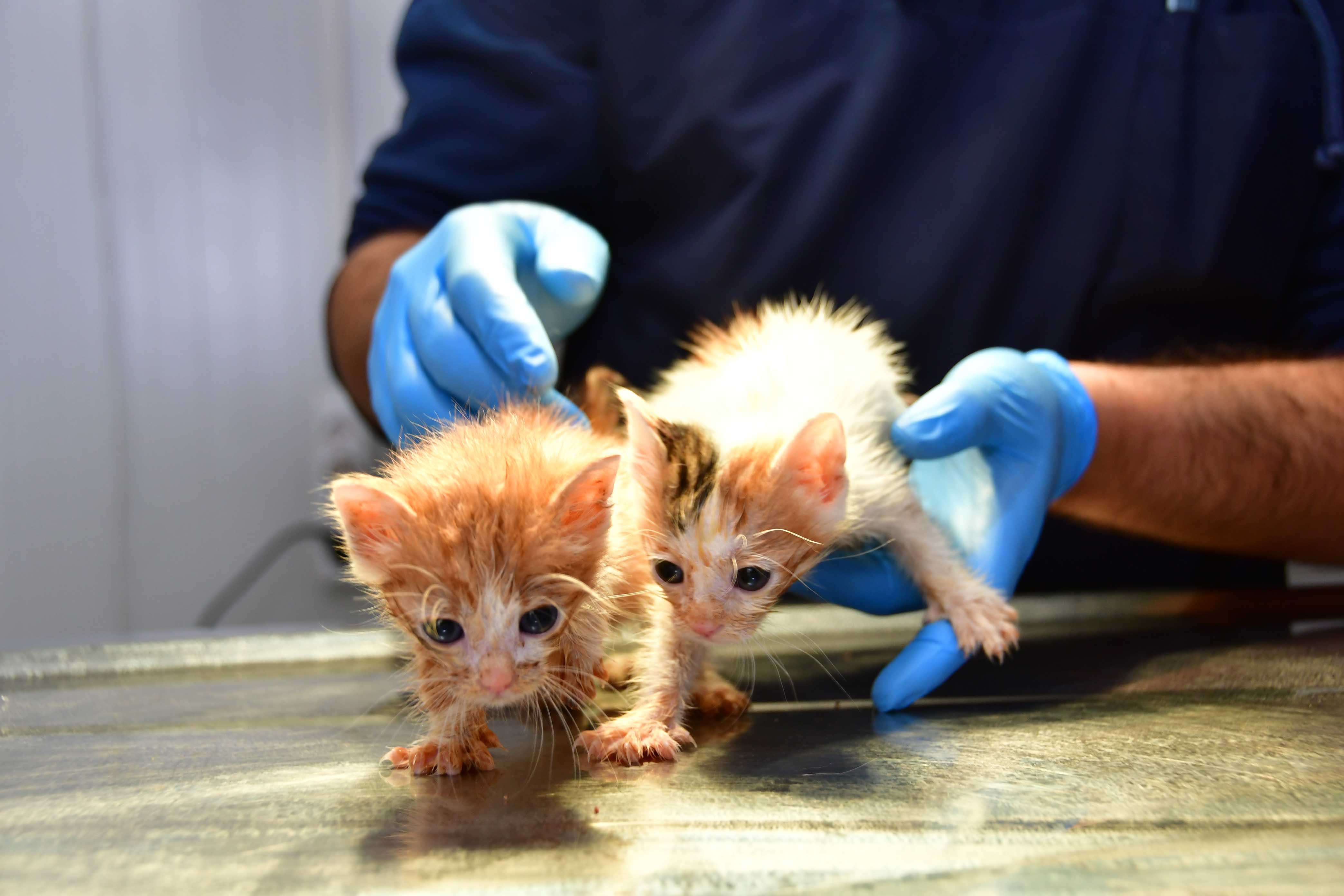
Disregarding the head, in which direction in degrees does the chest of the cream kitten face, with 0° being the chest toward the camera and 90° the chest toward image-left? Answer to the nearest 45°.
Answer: approximately 0°

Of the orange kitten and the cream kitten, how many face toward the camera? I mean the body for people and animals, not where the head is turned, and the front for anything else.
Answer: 2
